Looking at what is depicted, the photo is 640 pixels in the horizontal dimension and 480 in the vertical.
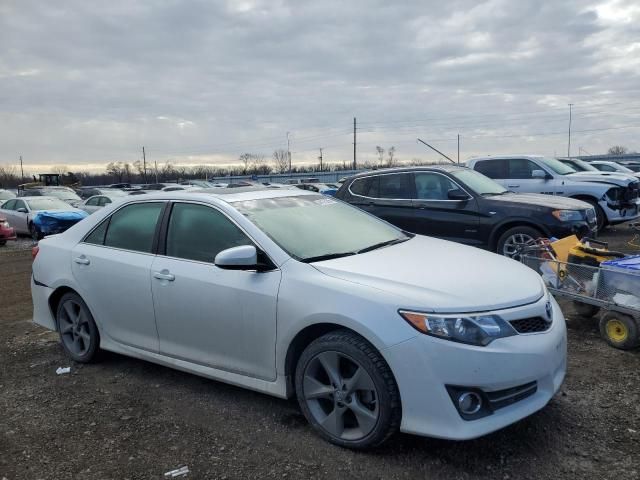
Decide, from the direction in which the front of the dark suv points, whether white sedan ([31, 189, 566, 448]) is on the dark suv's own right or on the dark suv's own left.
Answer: on the dark suv's own right

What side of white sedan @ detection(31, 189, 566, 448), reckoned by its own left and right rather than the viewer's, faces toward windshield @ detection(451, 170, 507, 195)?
left

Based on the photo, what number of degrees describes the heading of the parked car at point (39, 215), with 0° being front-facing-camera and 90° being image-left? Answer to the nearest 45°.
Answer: approximately 315°

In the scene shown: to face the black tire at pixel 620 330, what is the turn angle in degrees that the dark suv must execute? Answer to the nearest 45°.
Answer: approximately 45° to its right

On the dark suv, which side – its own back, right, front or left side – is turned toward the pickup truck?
left

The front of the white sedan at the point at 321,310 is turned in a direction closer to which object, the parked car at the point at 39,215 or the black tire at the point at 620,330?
the black tire

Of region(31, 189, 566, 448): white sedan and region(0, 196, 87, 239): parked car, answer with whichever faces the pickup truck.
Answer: the parked car

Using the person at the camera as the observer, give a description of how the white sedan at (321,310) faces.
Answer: facing the viewer and to the right of the viewer

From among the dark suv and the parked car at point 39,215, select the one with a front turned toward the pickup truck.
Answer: the parked car

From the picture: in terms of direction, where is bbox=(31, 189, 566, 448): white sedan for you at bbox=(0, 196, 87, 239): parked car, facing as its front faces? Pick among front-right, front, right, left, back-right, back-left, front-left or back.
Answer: front-right

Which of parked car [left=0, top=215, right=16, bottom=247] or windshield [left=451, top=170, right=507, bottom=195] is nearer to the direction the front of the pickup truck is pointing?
the windshield

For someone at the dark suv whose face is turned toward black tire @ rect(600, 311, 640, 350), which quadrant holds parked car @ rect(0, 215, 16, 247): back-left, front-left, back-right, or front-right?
back-right
